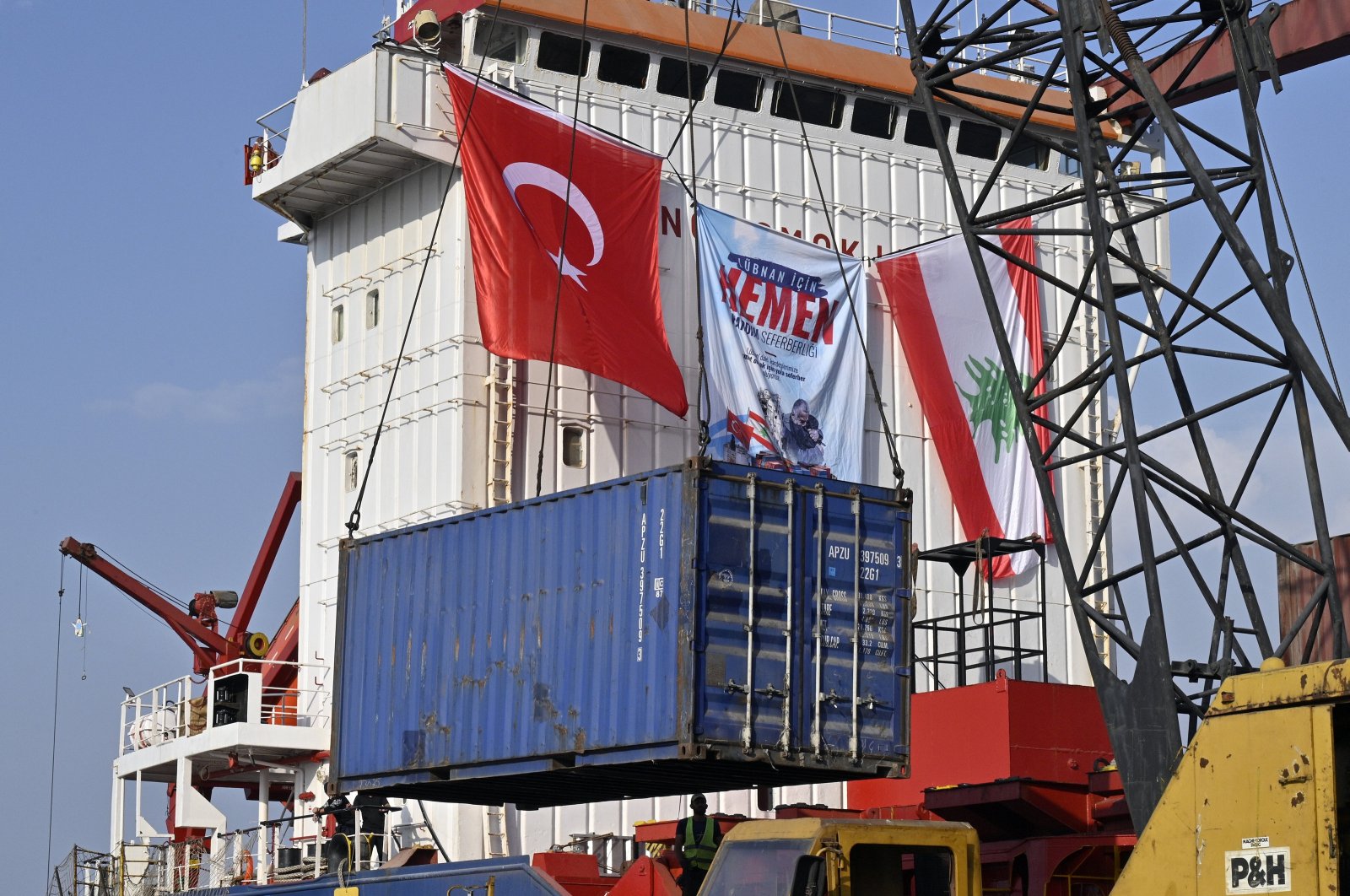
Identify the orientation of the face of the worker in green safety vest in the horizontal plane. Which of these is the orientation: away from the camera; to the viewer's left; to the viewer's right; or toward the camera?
toward the camera

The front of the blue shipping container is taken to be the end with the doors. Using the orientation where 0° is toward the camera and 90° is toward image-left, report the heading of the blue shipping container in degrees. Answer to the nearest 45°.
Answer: approximately 315°

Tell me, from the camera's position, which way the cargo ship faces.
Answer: facing the viewer and to the right of the viewer

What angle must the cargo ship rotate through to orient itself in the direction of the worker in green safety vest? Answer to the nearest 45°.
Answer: approximately 45° to its right
